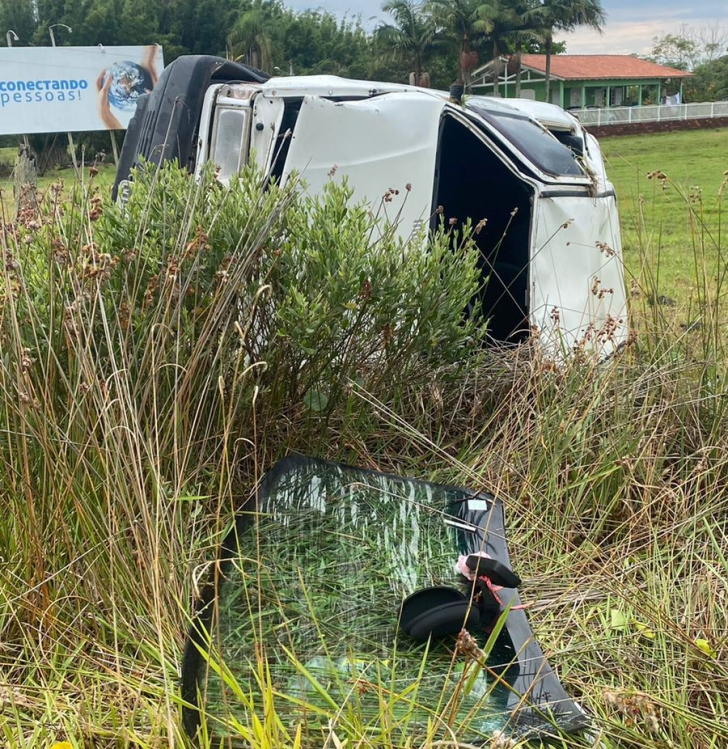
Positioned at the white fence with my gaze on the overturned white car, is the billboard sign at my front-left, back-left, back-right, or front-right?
front-right

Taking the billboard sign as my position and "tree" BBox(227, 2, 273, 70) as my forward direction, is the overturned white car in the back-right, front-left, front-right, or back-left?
back-right

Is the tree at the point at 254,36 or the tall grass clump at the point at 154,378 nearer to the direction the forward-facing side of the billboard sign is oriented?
the tall grass clump

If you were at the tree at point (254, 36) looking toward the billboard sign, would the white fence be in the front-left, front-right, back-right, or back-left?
front-left

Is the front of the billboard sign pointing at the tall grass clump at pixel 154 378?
yes

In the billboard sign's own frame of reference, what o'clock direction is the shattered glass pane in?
The shattered glass pane is roughly at 12 o'clock from the billboard sign.

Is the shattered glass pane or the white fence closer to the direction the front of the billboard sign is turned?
the shattered glass pane

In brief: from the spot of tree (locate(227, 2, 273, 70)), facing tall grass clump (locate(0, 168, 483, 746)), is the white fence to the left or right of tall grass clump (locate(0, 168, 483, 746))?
left

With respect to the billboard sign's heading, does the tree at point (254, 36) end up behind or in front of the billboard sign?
behind

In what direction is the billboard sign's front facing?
toward the camera
